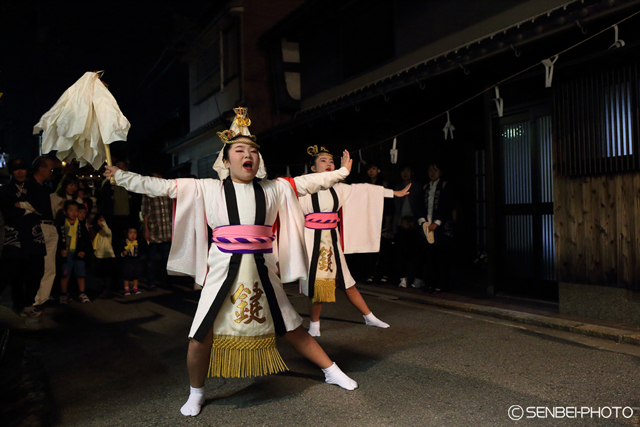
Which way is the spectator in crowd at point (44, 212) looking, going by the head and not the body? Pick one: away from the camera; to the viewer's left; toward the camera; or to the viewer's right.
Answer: to the viewer's right

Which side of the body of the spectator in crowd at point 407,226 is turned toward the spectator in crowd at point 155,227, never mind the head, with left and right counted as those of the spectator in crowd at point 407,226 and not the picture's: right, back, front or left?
right

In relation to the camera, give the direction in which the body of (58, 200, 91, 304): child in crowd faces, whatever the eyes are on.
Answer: toward the camera

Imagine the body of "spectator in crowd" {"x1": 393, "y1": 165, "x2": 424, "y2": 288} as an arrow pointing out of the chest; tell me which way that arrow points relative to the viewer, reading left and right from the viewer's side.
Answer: facing the viewer

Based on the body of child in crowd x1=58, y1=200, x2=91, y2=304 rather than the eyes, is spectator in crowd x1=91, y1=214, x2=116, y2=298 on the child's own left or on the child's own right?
on the child's own left

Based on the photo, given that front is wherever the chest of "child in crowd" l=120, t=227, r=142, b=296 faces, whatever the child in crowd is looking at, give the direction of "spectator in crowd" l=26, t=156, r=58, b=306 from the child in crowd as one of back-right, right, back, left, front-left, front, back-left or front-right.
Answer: front-right

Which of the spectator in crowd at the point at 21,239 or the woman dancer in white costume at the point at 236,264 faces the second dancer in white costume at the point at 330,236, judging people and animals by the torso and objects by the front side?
the spectator in crowd

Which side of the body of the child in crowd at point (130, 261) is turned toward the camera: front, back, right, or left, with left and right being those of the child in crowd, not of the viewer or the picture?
front

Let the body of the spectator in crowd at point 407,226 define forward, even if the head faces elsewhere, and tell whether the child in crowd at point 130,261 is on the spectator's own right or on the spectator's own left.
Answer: on the spectator's own right

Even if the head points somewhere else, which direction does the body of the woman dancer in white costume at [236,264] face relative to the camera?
toward the camera

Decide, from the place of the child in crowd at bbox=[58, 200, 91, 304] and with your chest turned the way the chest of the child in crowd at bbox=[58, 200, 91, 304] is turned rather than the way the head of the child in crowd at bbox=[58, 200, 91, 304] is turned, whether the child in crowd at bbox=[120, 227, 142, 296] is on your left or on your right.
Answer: on your left

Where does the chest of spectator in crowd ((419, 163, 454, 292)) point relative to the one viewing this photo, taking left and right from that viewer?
facing the viewer and to the left of the viewer

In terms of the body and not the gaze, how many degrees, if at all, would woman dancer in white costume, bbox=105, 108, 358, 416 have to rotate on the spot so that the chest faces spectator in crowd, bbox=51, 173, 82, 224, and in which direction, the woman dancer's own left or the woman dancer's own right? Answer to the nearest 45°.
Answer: approximately 135° to the woman dancer's own right
